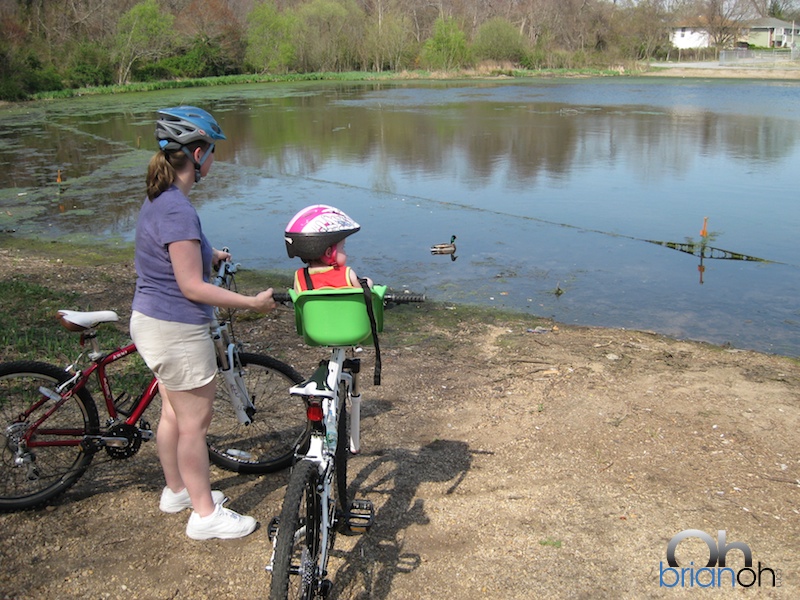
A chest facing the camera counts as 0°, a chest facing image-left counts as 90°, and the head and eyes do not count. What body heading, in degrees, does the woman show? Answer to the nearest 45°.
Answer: approximately 270°

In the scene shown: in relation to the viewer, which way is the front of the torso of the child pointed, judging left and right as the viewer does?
facing away from the viewer and to the right of the viewer

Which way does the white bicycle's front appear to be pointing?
away from the camera

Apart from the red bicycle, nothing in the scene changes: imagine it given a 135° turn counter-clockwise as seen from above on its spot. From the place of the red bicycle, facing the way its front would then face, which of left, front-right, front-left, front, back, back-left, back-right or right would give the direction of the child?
back

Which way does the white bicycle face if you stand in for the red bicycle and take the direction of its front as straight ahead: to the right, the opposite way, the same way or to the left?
to the left

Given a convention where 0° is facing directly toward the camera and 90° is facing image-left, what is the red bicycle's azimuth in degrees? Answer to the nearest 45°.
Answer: approximately 270°

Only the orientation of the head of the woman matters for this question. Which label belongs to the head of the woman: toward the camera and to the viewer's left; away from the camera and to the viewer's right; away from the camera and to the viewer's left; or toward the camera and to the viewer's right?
away from the camera and to the viewer's right
